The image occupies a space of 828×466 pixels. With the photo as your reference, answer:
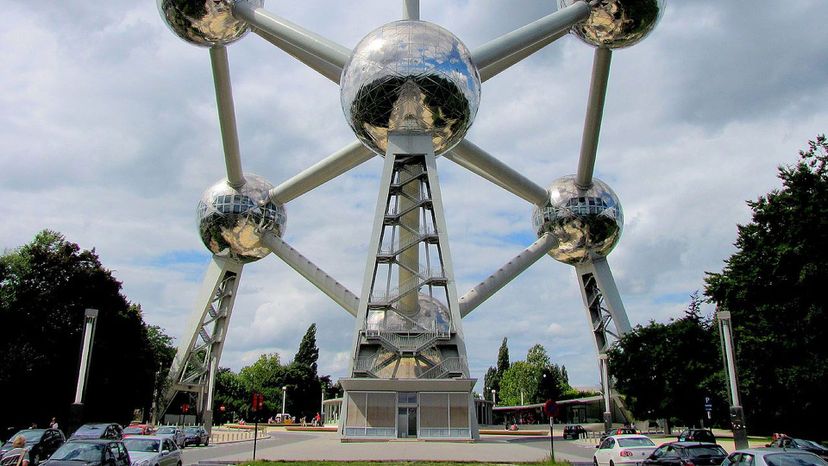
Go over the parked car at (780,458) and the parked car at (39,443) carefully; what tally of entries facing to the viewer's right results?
0

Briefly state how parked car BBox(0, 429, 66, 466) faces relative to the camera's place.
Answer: facing the viewer and to the left of the viewer

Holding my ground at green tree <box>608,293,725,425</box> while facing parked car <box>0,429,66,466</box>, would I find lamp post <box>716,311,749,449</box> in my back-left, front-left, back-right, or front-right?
front-left

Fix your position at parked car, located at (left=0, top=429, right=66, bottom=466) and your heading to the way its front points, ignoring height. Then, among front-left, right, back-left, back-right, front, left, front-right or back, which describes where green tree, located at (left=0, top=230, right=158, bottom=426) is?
back-right

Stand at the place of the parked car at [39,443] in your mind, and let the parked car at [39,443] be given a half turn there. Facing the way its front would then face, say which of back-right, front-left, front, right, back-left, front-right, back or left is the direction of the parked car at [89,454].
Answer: back-right

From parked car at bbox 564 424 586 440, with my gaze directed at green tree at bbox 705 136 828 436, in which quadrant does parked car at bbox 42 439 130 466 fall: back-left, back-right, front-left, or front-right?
front-right
